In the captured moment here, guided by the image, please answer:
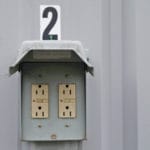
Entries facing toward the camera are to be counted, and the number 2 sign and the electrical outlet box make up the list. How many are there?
2

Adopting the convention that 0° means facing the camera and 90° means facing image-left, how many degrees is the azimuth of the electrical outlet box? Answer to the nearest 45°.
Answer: approximately 0°

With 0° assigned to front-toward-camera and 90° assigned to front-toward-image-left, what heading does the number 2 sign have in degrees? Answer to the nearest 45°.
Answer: approximately 0°
